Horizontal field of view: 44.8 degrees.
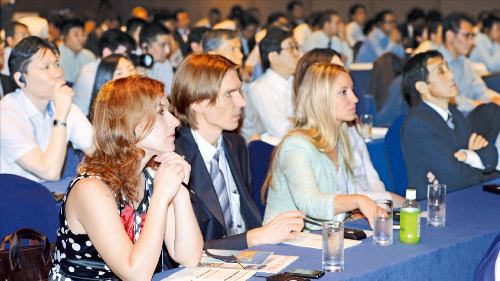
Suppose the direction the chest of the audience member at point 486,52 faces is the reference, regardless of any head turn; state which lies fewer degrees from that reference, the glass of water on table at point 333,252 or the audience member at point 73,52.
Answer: the glass of water on table

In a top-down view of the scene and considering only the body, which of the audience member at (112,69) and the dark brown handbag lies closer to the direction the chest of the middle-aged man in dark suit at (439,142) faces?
the dark brown handbag

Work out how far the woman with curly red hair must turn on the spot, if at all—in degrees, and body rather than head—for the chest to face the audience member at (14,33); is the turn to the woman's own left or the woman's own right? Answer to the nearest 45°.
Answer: approximately 90° to the woman's own left

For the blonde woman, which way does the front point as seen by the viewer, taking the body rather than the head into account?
to the viewer's right

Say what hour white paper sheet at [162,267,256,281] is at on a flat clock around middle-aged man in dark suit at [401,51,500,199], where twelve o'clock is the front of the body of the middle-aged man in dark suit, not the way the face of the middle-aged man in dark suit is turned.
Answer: The white paper sheet is roughly at 2 o'clock from the middle-aged man in dark suit.

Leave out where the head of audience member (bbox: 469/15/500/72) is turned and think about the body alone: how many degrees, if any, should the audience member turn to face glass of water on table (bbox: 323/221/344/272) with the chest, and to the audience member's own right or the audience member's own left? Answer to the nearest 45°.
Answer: approximately 45° to the audience member's own right

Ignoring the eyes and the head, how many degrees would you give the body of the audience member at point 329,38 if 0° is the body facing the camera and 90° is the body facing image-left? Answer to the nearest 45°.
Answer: approximately 315°

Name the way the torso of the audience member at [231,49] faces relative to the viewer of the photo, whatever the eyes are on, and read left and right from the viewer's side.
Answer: facing to the right of the viewer
